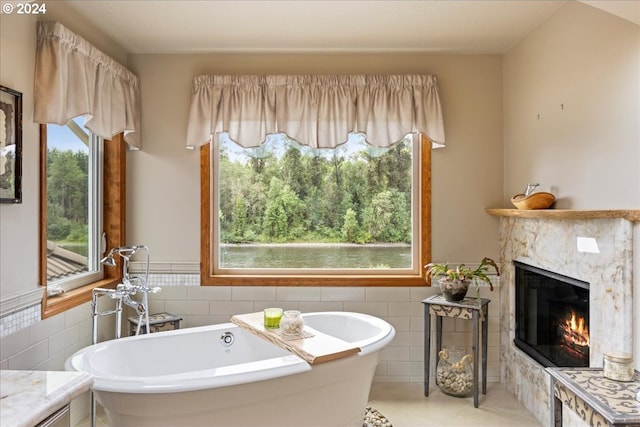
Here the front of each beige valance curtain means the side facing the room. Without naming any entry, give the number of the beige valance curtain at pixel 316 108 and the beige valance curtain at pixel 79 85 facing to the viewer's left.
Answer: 0

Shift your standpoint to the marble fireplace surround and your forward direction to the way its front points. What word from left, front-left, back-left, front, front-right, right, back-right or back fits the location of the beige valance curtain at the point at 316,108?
front-right

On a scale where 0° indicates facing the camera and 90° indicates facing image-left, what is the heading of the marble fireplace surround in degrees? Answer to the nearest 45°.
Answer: approximately 45°

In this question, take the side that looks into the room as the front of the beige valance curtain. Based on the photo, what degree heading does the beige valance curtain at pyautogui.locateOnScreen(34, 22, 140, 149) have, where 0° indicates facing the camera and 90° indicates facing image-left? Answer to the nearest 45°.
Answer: approximately 315°

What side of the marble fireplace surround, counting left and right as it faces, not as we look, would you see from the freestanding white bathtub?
front

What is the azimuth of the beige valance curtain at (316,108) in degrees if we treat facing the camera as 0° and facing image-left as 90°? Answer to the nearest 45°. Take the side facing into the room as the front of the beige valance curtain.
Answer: approximately 0°

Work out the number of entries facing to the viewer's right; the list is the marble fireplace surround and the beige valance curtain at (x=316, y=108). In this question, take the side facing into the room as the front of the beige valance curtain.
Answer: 0

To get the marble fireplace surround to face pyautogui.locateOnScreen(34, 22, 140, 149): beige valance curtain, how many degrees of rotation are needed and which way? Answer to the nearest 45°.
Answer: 0° — it already faces it

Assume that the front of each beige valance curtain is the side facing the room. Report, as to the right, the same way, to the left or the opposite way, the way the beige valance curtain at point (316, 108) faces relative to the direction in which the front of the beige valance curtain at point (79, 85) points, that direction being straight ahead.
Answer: to the right
